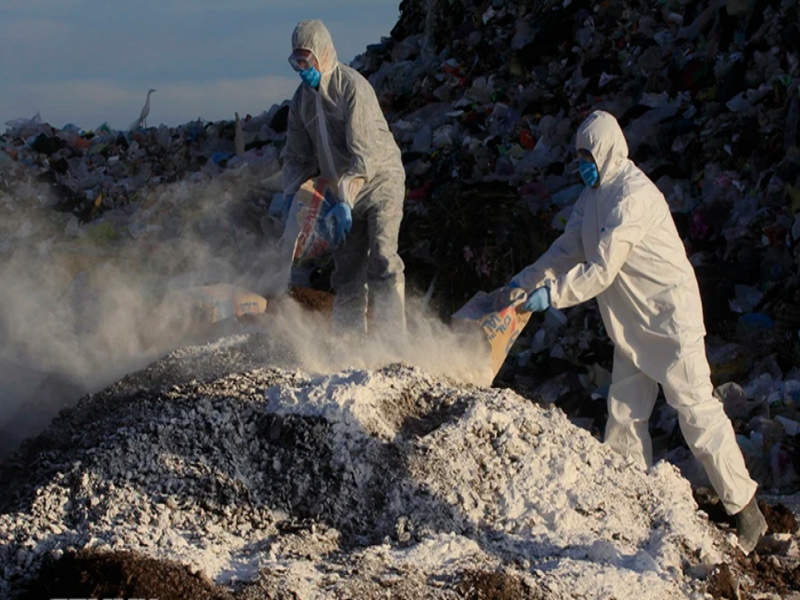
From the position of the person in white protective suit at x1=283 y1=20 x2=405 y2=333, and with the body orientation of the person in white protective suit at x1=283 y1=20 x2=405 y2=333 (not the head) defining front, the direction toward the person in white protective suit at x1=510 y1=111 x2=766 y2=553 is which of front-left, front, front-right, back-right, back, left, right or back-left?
left

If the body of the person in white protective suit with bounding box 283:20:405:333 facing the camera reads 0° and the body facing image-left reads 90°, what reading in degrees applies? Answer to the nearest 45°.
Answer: approximately 45°

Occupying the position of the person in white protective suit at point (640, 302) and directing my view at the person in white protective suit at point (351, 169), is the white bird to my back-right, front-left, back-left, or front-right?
front-right

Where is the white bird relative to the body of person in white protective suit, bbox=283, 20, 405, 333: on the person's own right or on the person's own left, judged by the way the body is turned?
on the person's own right
